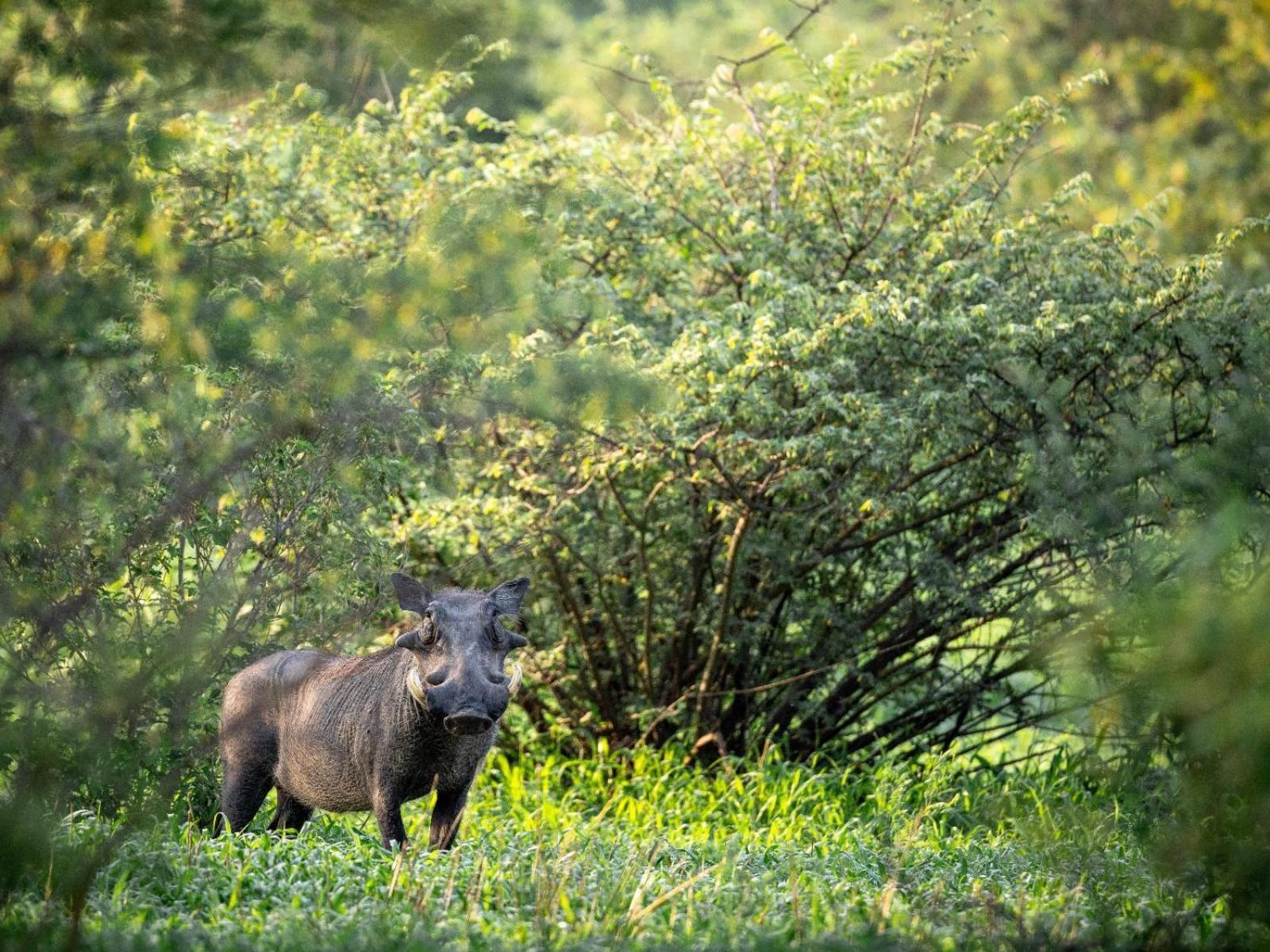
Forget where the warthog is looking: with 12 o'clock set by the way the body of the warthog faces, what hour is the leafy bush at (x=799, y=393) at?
The leafy bush is roughly at 9 o'clock from the warthog.

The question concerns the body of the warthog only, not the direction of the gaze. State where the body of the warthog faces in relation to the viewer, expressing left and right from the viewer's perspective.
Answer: facing the viewer and to the right of the viewer
